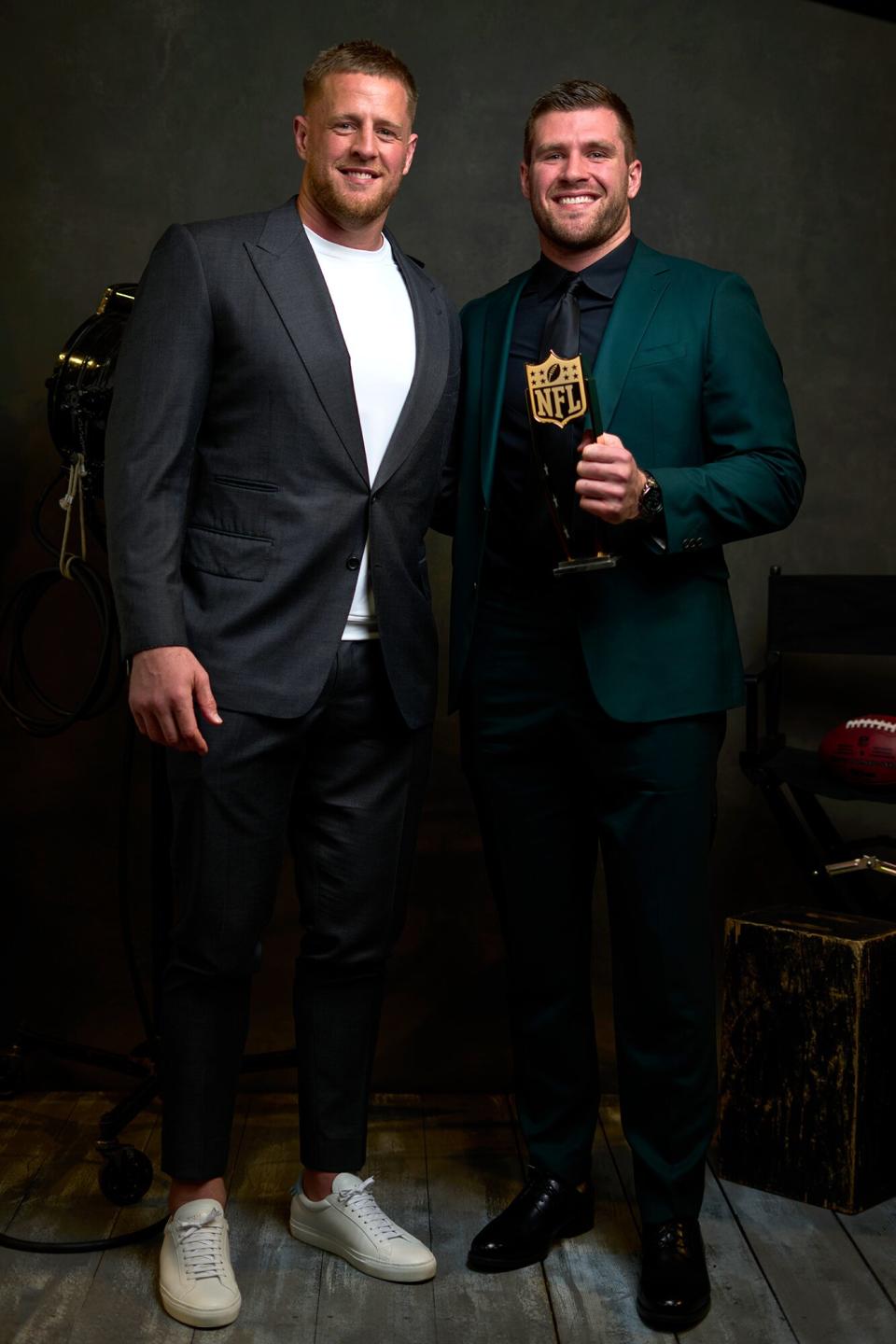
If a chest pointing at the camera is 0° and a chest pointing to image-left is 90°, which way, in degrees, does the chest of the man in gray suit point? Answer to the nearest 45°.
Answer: approximately 315°

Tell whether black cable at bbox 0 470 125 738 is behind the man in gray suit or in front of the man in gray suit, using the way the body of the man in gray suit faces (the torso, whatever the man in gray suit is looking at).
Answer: behind

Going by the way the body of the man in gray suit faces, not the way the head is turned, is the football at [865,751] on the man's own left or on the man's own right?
on the man's own left

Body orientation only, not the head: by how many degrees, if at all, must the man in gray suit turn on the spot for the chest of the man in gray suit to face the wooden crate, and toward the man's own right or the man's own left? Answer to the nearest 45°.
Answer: approximately 45° to the man's own left
